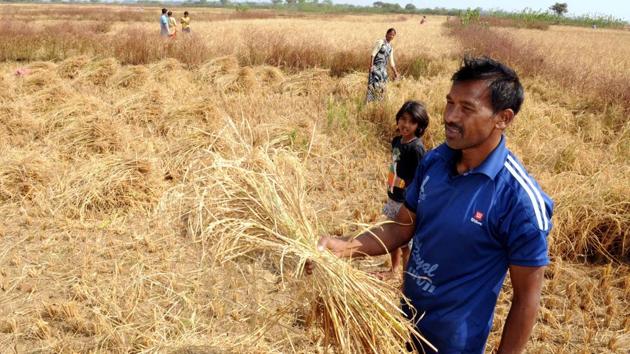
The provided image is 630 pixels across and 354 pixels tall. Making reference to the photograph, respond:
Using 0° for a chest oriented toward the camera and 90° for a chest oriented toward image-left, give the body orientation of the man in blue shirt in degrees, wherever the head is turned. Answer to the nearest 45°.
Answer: approximately 45°

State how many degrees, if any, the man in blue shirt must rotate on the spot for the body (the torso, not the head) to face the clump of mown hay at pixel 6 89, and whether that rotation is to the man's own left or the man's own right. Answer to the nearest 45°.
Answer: approximately 90° to the man's own right

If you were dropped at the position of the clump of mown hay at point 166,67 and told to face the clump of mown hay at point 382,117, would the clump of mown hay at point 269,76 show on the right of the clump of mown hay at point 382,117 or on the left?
left

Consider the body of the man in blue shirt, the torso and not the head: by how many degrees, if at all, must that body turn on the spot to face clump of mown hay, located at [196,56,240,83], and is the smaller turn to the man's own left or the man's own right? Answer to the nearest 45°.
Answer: approximately 90° to the man's own right

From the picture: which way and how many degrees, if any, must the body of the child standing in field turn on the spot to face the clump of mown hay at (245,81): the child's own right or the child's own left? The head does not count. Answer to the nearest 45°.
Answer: approximately 90° to the child's own right

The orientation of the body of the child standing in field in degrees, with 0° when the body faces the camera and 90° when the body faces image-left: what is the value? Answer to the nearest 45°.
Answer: approximately 45°

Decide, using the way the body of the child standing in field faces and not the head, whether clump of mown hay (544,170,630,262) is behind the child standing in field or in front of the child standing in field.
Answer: behind

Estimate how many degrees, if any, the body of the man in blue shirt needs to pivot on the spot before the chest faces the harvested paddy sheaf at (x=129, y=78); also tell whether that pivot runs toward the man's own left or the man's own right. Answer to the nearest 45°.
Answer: approximately 90° to the man's own right

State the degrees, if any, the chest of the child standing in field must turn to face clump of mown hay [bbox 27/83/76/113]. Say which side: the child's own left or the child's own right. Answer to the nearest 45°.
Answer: approximately 90° to the child's own right

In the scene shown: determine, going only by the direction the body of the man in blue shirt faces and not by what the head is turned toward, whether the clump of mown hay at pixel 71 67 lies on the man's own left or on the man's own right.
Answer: on the man's own right

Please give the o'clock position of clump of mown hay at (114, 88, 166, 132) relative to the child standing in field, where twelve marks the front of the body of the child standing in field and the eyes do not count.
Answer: The clump of mown hay is roughly at 3 o'clock from the child standing in field.

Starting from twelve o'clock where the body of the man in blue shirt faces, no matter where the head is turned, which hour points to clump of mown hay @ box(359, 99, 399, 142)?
The clump of mown hay is roughly at 4 o'clock from the man in blue shirt.
